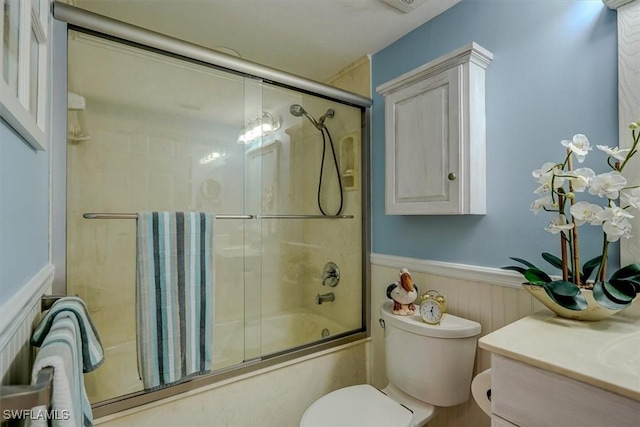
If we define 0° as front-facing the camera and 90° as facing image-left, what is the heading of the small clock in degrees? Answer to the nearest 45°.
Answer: approximately 45°

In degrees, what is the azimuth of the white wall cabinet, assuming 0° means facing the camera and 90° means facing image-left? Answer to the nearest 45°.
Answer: approximately 45°

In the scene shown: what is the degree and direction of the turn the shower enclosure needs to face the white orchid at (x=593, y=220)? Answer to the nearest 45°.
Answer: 0° — it already faces it

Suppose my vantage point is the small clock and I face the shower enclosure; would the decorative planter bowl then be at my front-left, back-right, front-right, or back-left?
back-left

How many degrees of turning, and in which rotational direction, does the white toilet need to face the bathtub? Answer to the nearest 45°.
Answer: approximately 45° to its right

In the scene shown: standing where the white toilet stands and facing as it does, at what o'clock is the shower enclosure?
The shower enclosure is roughly at 2 o'clock from the white toilet.
